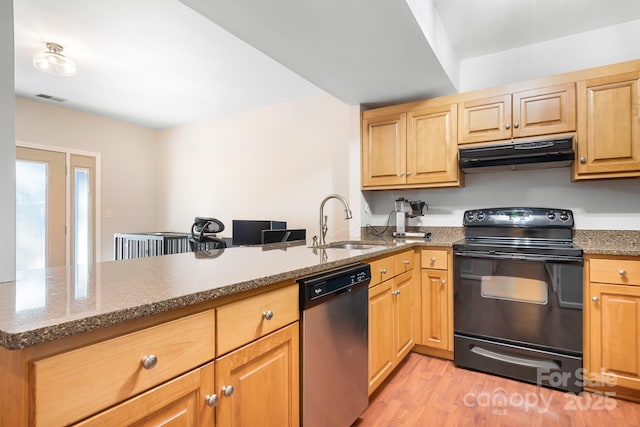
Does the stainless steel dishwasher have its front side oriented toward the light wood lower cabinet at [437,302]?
no

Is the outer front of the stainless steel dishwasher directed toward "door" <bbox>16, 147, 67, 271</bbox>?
no

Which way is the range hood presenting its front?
toward the camera

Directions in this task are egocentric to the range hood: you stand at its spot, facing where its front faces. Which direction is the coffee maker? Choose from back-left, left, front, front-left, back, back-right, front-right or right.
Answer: right

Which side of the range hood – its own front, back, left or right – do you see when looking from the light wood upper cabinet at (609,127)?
left

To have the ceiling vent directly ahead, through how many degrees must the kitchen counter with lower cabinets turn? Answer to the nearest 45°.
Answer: approximately 180°

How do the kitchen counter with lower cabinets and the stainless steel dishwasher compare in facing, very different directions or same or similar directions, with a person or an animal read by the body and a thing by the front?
same or similar directions

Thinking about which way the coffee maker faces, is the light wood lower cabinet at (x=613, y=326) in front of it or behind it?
in front

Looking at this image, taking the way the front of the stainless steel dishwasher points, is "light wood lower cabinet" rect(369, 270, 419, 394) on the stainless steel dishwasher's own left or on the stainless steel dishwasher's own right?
on the stainless steel dishwasher's own left

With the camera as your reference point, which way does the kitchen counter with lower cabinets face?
facing the viewer and to the right of the viewer

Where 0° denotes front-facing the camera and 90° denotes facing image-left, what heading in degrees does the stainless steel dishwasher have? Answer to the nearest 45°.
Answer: approximately 315°

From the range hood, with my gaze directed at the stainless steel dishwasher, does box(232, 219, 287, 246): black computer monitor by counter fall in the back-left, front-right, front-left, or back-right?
front-right
